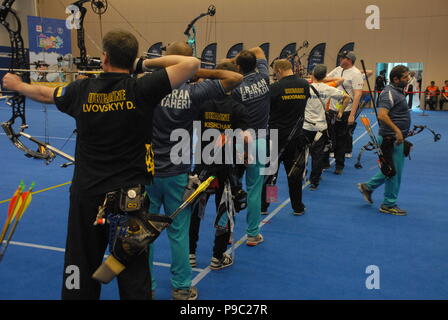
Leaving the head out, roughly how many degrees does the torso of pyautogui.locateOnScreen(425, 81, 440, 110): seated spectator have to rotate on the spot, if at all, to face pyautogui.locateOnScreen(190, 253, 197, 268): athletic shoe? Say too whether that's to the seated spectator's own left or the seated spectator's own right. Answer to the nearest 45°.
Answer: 0° — they already face it

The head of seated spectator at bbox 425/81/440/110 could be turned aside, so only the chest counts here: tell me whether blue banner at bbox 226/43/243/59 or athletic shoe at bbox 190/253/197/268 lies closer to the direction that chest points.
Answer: the athletic shoe

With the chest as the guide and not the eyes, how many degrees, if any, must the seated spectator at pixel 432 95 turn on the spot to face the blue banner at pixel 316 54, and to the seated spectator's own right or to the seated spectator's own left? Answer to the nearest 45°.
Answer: approximately 90° to the seated spectator's own right

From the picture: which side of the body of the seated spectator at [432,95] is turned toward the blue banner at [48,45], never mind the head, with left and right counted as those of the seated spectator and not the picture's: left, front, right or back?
right

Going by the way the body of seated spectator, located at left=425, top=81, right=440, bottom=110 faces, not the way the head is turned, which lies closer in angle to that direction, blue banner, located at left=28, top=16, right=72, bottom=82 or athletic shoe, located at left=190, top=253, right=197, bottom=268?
the athletic shoe

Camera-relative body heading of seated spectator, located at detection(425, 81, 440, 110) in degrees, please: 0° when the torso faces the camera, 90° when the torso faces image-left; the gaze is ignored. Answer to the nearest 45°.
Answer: approximately 0°
